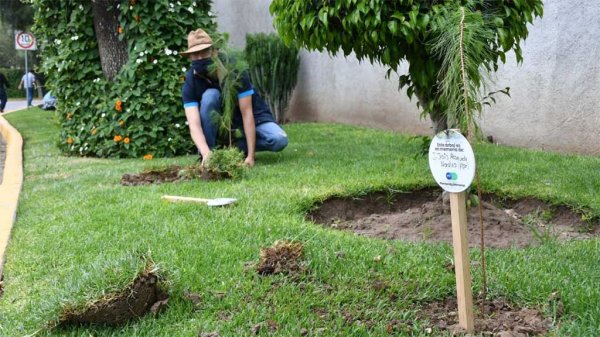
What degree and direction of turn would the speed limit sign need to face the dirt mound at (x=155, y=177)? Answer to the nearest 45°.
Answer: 0° — it already faces it

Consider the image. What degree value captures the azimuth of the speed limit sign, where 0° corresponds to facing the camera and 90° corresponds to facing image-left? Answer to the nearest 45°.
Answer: approximately 0°

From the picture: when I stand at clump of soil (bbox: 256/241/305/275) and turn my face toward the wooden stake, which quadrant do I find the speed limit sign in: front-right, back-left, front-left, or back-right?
back-left

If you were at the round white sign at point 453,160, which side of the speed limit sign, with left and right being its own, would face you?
front

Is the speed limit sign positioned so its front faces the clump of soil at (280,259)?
yes

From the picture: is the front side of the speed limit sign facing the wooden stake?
yes

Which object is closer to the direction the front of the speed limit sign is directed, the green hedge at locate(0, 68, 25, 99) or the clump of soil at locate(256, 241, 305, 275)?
the clump of soil
